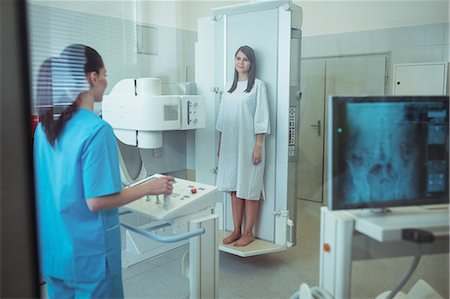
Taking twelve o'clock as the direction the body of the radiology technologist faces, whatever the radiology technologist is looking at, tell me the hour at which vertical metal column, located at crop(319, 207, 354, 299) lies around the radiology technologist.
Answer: The vertical metal column is roughly at 2 o'clock from the radiology technologist.

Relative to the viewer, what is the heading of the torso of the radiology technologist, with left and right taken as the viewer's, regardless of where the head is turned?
facing away from the viewer and to the right of the viewer

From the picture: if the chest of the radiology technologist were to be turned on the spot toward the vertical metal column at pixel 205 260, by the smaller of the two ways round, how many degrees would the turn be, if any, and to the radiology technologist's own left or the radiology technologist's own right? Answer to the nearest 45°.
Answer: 0° — they already face it

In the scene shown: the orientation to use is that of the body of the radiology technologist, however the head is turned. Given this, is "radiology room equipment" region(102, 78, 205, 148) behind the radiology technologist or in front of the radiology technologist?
in front

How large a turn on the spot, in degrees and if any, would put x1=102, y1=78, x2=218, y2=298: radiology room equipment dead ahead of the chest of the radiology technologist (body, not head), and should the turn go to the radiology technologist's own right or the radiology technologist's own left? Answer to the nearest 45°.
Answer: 0° — they already face it

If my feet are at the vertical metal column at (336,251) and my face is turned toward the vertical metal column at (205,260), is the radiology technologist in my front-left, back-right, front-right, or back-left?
front-left

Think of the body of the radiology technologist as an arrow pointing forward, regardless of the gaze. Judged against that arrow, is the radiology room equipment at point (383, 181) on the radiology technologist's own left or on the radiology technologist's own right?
on the radiology technologist's own right

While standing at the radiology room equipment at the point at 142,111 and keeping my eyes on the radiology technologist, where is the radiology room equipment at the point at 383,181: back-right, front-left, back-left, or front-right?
front-left
